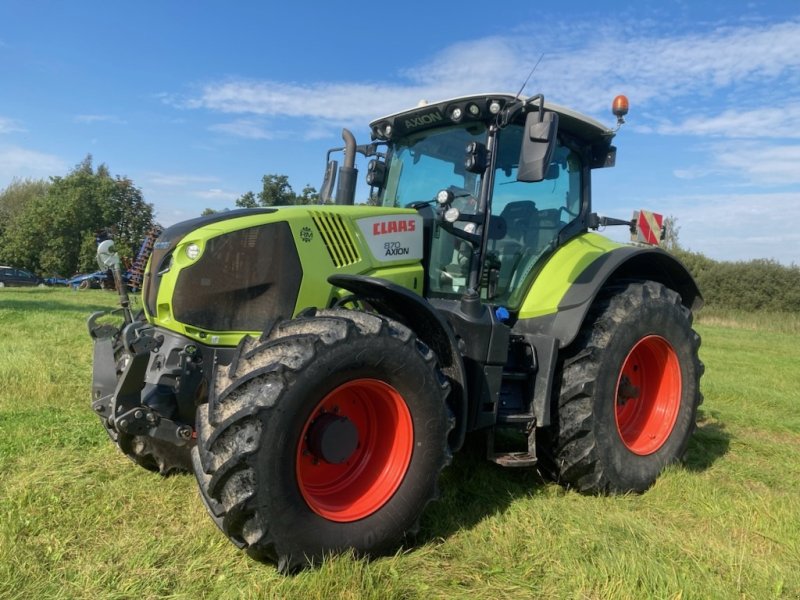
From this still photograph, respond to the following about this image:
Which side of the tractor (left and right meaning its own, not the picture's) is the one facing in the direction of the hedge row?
back

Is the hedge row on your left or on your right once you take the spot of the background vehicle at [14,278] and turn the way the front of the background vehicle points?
on your right

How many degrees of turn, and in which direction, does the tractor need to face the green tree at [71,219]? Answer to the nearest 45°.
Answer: approximately 90° to its right

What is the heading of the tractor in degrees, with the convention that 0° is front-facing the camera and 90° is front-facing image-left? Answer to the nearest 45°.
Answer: approximately 45°

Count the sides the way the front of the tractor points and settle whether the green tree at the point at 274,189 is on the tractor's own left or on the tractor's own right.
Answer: on the tractor's own right
